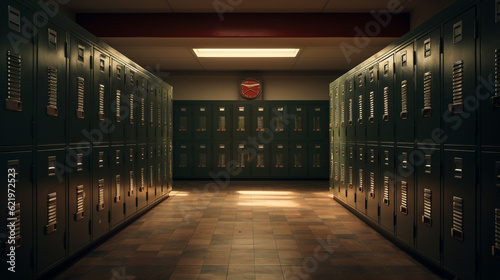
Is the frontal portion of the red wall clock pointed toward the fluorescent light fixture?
yes

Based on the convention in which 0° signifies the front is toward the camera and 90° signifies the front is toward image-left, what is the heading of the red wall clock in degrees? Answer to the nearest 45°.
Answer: approximately 0°
